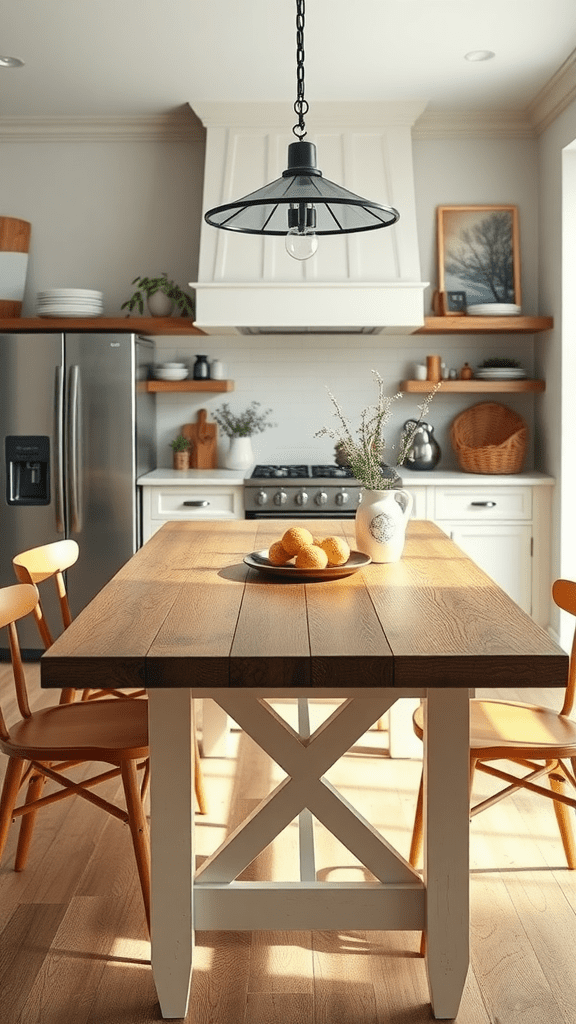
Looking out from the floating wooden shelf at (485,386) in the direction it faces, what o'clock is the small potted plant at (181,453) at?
The small potted plant is roughly at 3 o'clock from the floating wooden shelf.

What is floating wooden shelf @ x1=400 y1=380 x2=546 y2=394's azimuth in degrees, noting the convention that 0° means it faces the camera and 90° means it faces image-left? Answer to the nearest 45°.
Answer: approximately 0°

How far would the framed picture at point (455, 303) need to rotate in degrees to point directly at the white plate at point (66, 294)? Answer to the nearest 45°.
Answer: approximately 90° to its right

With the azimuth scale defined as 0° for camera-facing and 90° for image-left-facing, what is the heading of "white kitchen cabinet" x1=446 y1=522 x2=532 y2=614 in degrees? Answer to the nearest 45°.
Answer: approximately 0°

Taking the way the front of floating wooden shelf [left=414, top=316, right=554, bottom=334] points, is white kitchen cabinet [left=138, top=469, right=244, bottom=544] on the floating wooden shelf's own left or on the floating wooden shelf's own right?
on the floating wooden shelf's own right

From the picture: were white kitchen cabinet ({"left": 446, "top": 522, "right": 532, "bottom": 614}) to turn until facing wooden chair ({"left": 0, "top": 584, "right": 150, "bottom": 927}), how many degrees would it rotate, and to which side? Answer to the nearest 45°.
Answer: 0° — it already faces it

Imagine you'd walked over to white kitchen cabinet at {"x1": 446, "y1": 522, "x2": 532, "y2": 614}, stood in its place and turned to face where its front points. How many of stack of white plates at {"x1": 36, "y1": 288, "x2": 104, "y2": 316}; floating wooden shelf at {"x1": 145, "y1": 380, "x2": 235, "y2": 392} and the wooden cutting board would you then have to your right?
3

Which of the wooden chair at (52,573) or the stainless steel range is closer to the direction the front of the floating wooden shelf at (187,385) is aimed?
the wooden chair
